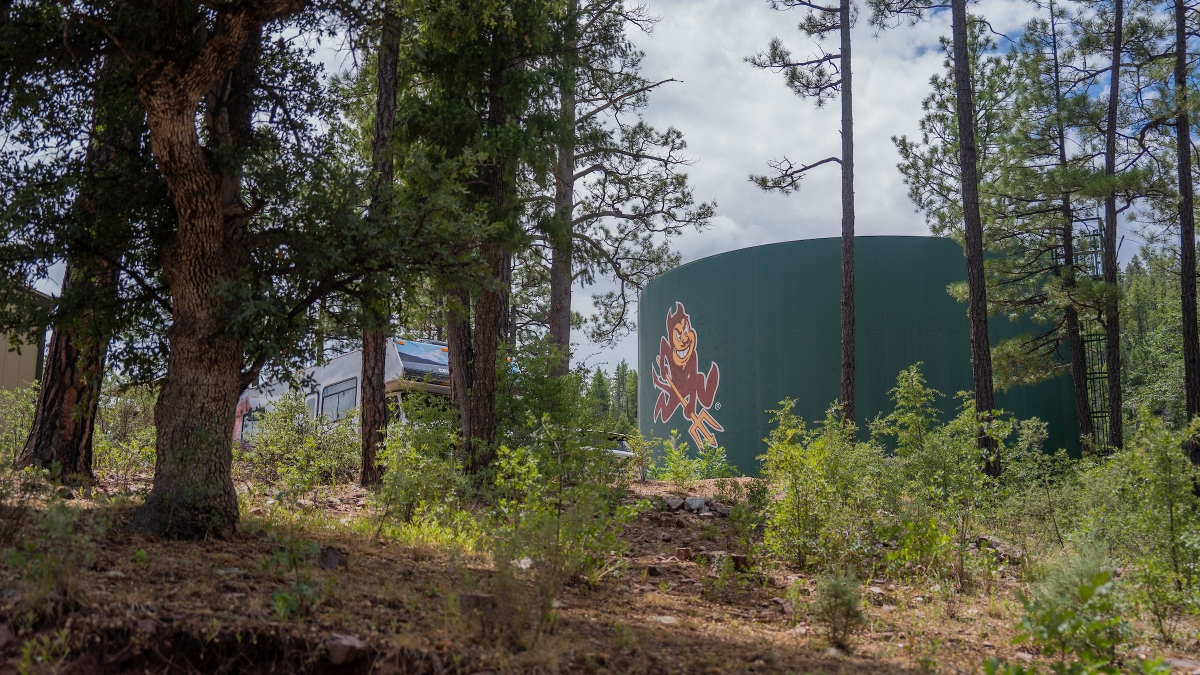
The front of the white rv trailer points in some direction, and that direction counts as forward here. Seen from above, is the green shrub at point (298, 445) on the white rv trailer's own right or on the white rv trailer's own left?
on the white rv trailer's own right

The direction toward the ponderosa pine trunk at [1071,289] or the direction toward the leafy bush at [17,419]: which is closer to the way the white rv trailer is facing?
the ponderosa pine trunk

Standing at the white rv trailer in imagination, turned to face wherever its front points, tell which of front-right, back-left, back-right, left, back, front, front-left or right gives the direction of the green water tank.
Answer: front-left

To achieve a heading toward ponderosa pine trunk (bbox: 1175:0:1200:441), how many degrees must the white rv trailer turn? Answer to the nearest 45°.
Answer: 0° — it already faces it

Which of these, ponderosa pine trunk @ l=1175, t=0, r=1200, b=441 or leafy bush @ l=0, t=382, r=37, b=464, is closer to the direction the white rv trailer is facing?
the ponderosa pine trunk

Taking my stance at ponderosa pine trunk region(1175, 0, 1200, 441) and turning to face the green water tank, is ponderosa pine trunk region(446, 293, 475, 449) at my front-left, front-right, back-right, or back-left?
front-left

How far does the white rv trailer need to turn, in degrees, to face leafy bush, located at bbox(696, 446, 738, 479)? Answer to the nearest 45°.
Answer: approximately 45° to its left

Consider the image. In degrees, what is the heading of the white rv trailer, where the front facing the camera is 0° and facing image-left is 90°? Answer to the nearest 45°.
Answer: approximately 315°

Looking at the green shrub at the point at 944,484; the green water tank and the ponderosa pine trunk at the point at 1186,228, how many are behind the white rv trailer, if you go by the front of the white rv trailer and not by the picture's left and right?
0

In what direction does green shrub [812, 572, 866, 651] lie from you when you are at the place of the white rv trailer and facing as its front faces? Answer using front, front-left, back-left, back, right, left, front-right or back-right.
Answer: front-right

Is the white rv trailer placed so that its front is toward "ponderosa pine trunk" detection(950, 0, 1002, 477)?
yes

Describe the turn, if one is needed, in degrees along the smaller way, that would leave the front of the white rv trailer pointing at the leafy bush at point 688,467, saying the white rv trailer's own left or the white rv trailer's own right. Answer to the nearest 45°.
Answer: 0° — it already faces it
